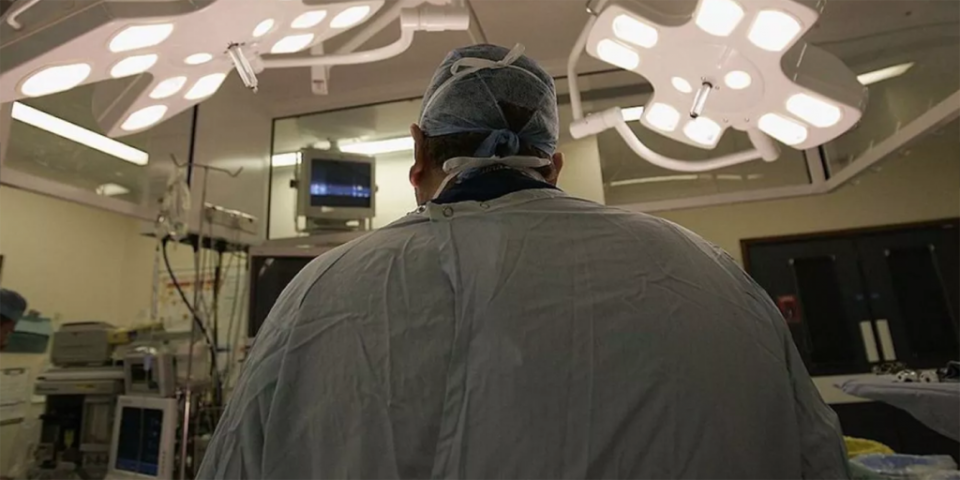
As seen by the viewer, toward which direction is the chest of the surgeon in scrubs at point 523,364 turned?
away from the camera

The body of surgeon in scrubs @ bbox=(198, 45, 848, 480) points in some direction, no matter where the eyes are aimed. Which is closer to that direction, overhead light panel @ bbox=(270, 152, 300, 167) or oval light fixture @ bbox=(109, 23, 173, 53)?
the overhead light panel

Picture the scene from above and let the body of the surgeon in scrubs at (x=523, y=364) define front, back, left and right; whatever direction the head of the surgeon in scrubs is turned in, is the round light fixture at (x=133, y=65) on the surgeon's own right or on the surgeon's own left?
on the surgeon's own left

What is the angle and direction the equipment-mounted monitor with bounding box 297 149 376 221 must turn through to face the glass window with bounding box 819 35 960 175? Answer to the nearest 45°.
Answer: approximately 90° to its left

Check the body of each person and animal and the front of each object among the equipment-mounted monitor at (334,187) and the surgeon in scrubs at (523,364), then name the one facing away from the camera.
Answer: the surgeon in scrubs

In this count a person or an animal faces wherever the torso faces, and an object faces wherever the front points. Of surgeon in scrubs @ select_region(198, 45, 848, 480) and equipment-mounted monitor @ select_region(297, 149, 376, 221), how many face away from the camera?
1

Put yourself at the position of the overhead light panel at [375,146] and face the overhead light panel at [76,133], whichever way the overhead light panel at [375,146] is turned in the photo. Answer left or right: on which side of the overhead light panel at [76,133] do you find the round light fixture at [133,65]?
left

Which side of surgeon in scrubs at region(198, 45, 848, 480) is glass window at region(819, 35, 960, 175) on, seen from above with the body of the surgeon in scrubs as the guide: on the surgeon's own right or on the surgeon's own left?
on the surgeon's own right

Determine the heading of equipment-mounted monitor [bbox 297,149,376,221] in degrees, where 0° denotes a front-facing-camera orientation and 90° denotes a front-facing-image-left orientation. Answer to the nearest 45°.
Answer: approximately 315°

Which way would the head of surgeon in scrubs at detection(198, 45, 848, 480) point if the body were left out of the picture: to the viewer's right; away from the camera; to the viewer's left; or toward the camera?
away from the camera
